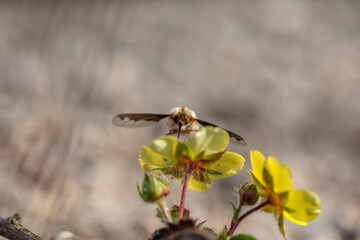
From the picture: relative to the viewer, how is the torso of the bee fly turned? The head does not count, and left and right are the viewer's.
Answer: facing the viewer
